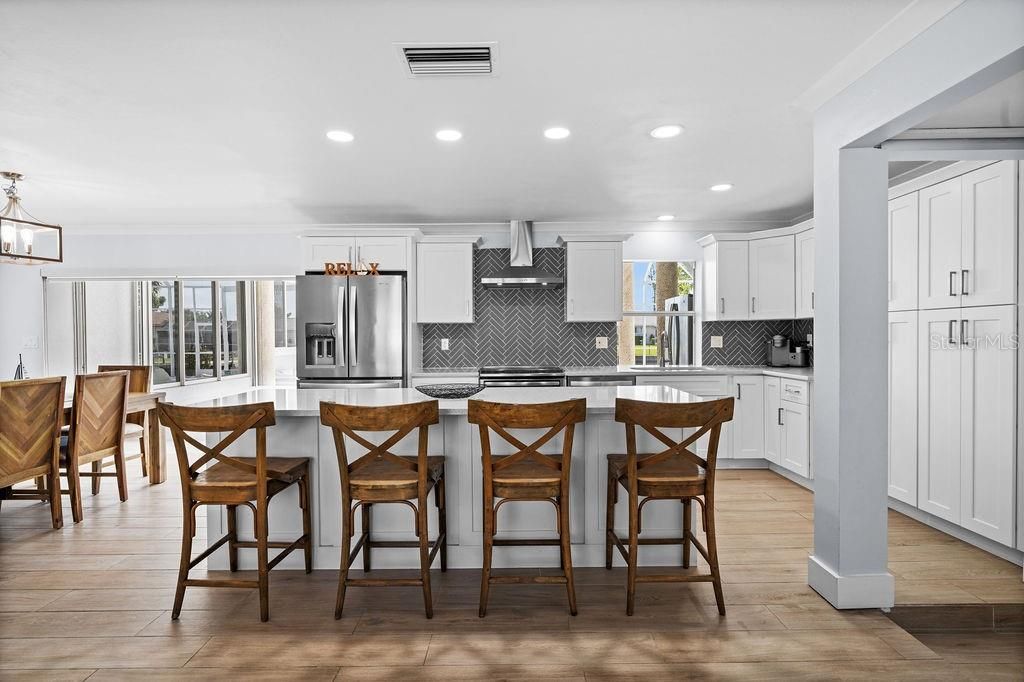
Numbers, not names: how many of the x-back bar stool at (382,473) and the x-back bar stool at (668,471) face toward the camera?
0

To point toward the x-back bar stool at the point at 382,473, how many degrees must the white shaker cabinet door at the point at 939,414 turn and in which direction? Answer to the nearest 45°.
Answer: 0° — it already faces it

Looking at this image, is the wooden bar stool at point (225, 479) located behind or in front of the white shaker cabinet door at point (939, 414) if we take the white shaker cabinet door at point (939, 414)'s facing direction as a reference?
in front

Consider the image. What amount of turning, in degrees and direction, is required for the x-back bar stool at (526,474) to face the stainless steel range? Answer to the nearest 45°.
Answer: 0° — it already faces it

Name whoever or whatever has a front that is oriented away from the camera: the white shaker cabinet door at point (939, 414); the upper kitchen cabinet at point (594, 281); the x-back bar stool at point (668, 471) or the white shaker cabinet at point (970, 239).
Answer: the x-back bar stool

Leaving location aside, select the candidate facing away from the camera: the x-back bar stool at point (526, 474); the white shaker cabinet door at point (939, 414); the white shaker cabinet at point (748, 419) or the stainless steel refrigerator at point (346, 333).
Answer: the x-back bar stool

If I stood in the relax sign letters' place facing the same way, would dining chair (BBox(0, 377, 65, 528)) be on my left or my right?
on my right

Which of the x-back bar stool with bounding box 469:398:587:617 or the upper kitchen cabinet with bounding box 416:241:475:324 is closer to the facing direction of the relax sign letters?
the x-back bar stool

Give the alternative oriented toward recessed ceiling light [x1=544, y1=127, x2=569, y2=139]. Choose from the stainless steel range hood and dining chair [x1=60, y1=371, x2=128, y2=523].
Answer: the stainless steel range hood

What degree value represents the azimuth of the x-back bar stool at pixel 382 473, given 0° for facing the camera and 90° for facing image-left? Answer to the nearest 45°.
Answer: approximately 180°

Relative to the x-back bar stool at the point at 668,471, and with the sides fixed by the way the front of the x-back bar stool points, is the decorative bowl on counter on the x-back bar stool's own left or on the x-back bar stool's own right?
on the x-back bar stool's own left

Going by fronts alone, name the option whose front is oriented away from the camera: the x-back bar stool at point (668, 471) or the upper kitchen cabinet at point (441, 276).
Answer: the x-back bar stool

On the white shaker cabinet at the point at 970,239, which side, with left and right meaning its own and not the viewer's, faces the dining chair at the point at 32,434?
front

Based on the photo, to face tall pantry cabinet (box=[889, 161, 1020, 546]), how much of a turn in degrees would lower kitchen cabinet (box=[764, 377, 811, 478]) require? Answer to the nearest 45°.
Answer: approximately 90° to its left

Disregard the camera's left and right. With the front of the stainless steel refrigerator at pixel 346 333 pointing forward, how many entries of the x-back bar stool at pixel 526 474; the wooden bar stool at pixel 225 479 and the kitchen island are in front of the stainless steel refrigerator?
3

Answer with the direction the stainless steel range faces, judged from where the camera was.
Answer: facing the viewer

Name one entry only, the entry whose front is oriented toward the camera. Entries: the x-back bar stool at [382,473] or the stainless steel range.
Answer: the stainless steel range

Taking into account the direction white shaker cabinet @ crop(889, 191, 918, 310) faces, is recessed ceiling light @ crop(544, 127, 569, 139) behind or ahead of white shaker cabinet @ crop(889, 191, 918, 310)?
ahead

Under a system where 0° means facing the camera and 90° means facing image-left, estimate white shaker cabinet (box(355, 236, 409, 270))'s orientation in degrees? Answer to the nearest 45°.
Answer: approximately 0°

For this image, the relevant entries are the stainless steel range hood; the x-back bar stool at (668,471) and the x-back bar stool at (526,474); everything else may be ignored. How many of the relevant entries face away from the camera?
2

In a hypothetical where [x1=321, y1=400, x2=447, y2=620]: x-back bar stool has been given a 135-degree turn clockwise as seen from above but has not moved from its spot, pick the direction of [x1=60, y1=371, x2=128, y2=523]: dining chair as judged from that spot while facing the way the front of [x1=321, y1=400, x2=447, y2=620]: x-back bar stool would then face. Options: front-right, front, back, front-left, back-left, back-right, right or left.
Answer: back

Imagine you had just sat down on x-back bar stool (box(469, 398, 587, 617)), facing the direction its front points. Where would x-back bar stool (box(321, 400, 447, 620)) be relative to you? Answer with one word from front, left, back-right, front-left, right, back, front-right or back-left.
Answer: left
